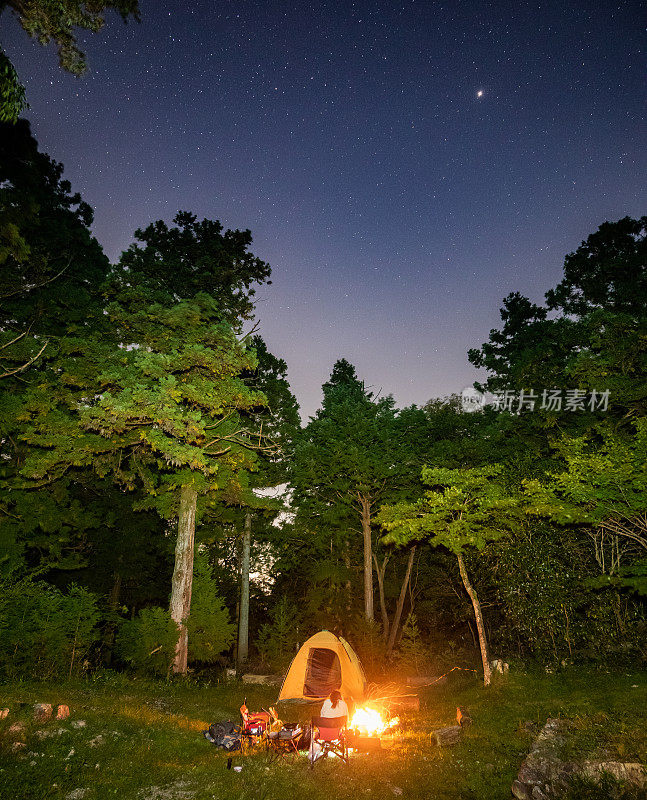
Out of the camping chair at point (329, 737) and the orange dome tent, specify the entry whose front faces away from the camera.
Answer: the camping chair

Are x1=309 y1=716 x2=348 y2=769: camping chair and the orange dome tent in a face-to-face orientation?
yes

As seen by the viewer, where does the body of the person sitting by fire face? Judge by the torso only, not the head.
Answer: away from the camera

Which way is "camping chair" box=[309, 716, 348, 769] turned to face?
away from the camera

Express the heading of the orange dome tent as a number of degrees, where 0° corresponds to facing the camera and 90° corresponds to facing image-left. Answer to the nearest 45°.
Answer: approximately 0°

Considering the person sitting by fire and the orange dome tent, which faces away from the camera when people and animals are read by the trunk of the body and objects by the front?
the person sitting by fire

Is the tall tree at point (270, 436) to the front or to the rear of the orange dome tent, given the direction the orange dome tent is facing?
to the rear

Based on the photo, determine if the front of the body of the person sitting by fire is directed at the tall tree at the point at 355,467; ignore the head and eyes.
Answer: yes

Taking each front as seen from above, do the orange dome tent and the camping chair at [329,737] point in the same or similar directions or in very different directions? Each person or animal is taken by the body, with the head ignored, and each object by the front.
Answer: very different directions
